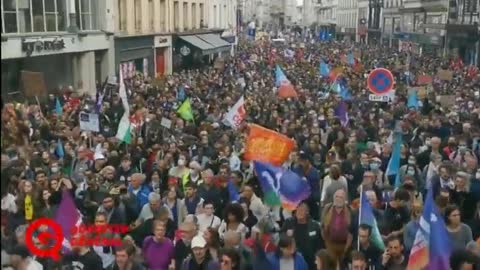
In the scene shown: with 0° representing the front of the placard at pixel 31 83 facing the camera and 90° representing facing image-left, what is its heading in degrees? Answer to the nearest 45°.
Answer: approximately 0°

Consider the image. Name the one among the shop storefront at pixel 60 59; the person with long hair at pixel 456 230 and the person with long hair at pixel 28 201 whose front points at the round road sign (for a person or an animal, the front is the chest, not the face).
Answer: the shop storefront

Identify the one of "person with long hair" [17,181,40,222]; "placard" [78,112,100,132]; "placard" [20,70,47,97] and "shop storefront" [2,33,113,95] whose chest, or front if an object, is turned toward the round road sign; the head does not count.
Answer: the shop storefront

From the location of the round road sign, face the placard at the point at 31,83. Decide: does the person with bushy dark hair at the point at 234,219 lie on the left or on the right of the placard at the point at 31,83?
left

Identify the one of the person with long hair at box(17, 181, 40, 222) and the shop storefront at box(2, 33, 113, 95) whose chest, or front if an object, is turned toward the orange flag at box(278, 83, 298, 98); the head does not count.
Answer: the shop storefront

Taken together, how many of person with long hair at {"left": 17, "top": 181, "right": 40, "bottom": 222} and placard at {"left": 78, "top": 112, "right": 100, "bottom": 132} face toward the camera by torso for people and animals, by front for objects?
2

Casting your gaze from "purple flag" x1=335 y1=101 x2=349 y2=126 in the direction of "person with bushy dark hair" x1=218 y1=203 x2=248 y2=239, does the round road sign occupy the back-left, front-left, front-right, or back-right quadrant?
back-left

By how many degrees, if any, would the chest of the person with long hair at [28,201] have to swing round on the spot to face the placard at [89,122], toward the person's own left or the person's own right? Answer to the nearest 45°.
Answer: approximately 180°

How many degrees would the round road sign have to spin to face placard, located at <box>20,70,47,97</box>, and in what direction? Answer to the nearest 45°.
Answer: approximately 45° to its right
